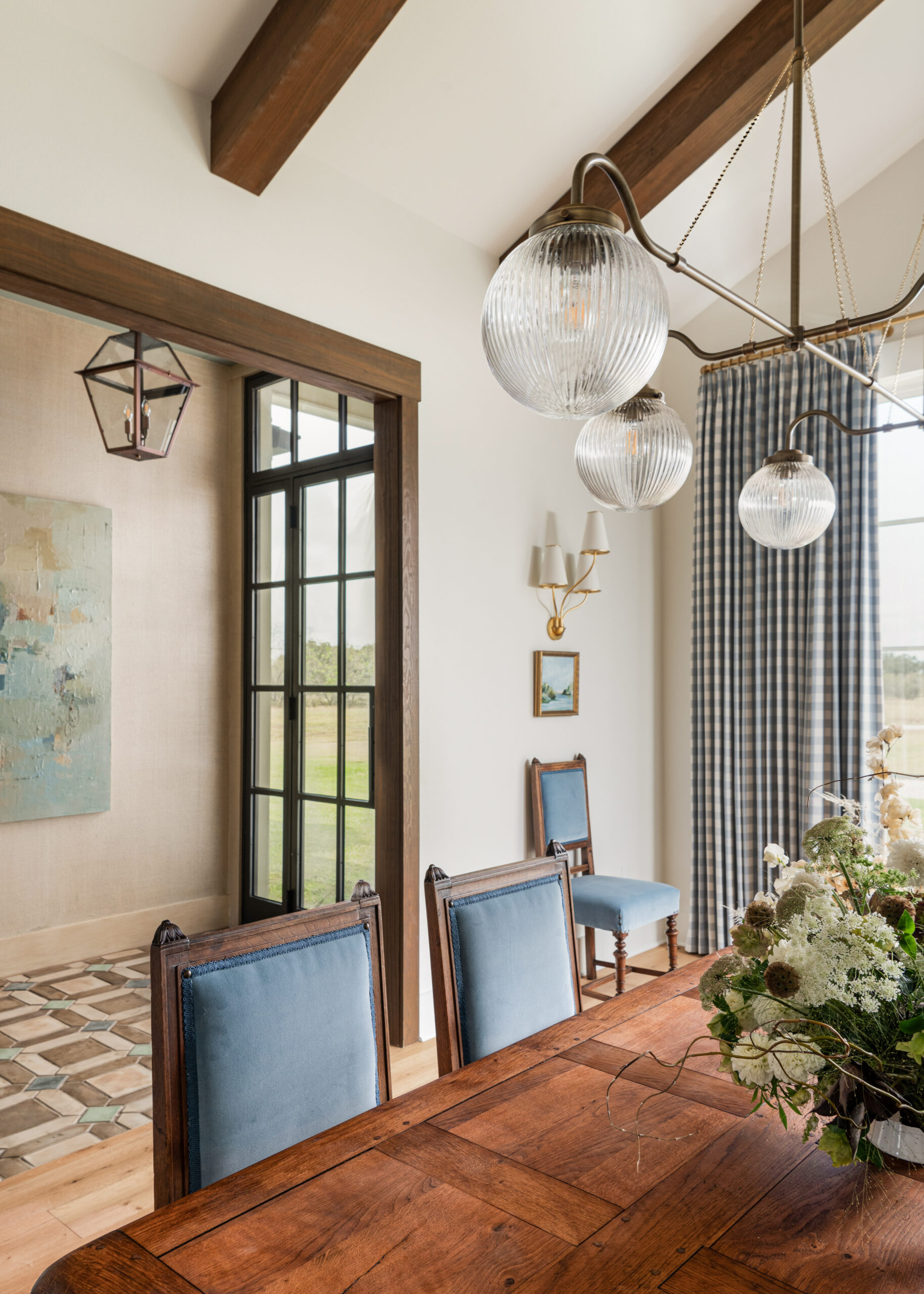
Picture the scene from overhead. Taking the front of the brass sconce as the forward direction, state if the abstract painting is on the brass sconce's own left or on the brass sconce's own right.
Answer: on the brass sconce's own right

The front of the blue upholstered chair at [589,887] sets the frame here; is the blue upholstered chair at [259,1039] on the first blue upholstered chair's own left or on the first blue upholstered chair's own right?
on the first blue upholstered chair's own right

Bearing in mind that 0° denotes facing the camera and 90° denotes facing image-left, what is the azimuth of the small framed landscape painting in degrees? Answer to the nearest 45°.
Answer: approximately 315°

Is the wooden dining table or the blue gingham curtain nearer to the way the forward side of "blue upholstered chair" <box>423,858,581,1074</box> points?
the wooden dining table

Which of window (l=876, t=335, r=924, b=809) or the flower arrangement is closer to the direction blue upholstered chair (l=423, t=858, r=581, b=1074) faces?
the flower arrangement

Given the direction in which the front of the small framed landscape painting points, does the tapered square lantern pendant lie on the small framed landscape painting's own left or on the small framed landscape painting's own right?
on the small framed landscape painting's own right

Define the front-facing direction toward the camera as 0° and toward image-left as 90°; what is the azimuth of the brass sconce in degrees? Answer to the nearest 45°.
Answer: approximately 315°
